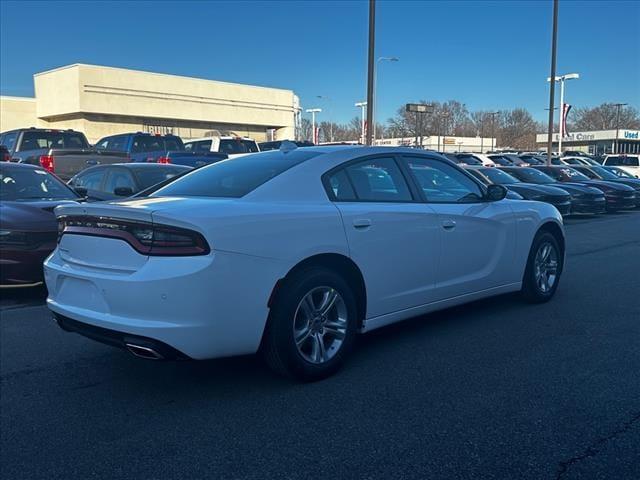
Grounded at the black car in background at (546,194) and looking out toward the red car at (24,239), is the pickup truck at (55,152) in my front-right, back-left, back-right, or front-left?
front-right

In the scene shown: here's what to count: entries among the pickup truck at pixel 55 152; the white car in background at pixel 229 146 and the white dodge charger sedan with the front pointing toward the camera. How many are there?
0

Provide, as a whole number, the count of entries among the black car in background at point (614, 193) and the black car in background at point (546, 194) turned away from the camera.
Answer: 0

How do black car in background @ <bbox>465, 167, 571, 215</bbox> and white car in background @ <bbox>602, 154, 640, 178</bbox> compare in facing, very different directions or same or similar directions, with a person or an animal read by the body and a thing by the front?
same or similar directions

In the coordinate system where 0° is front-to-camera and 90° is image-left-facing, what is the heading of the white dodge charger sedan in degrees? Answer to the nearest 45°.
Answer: approximately 225°

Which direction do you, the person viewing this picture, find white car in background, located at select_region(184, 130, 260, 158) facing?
facing away from the viewer and to the left of the viewer

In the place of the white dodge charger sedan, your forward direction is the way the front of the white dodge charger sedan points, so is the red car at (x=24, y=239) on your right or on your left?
on your left

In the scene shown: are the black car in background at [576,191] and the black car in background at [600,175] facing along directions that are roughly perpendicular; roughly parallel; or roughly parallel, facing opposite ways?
roughly parallel

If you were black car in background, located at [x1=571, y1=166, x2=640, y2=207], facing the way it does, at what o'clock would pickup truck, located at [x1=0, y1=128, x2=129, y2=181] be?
The pickup truck is roughly at 3 o'clock from the black car in background.

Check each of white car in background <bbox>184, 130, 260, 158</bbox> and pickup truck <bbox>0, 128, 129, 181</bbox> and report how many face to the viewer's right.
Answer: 0

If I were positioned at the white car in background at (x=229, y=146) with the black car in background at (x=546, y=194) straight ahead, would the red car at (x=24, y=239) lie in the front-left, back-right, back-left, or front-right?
front-right

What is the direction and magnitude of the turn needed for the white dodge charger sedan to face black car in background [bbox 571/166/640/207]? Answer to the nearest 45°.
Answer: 0° — it already faces it

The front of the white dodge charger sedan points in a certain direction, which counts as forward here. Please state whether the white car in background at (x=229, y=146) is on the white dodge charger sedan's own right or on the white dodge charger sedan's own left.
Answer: on the white dodge charger sedan's own left

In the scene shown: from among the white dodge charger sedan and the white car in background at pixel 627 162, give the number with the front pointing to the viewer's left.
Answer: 0
